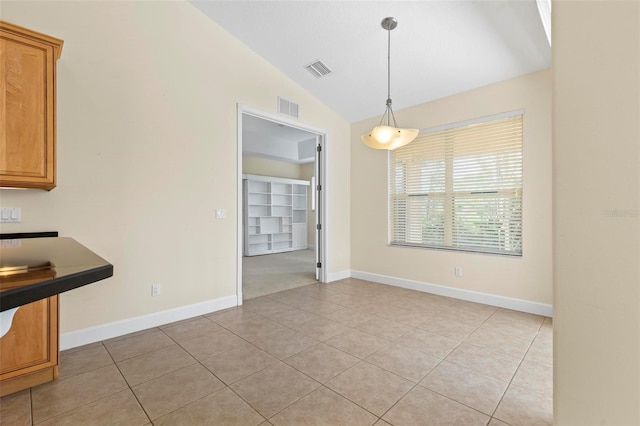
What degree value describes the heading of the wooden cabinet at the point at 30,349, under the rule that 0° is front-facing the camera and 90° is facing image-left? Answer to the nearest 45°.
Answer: approximately 315°

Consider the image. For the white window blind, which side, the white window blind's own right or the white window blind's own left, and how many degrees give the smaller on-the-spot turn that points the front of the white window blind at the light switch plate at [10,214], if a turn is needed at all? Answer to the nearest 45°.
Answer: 0° — it already faces it

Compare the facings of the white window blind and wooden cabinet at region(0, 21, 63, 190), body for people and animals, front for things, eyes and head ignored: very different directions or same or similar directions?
very different directions

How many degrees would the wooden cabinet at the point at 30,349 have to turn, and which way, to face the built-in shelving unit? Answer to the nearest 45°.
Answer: approximately 90° to its left

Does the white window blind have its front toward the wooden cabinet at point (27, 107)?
yes
